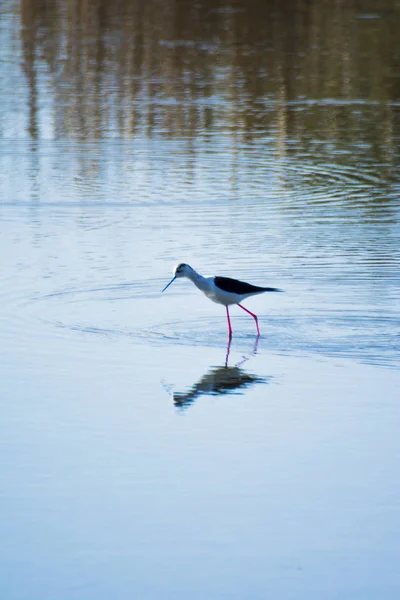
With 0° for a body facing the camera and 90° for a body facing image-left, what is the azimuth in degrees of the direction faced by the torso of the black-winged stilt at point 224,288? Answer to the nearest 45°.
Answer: approximately 90°
